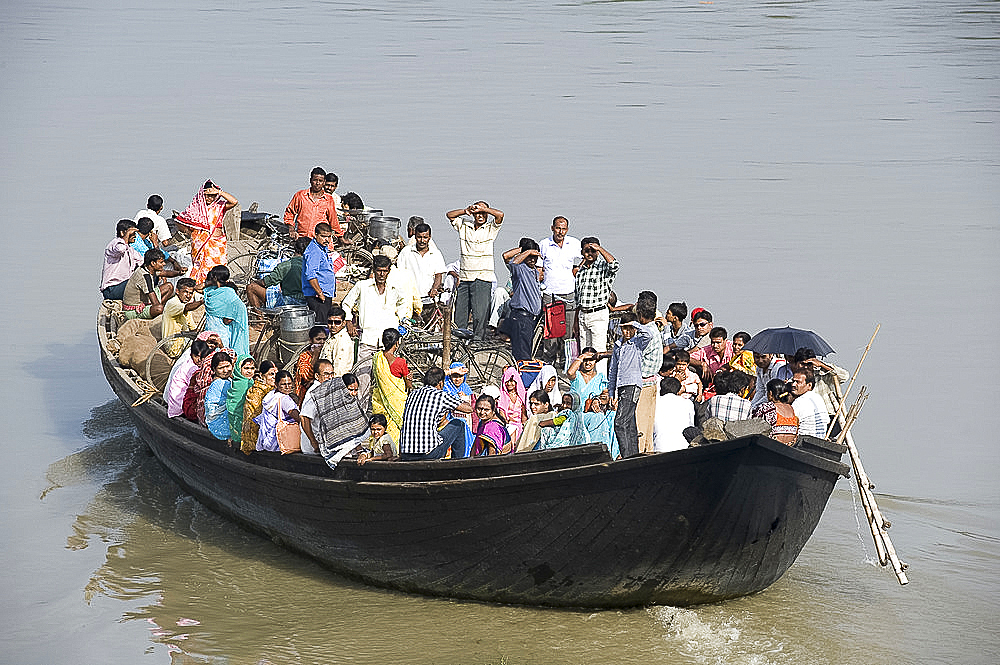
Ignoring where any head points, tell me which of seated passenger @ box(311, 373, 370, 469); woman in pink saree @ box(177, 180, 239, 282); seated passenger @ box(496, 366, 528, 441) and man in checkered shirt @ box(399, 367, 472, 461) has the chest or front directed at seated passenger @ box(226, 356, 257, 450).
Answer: the woman in pink saree

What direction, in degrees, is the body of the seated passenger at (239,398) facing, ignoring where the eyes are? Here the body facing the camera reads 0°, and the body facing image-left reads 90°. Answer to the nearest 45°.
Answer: approximately 315°

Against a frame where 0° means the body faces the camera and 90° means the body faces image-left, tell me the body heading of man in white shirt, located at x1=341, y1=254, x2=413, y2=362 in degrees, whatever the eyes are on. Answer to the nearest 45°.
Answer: approximately 0°

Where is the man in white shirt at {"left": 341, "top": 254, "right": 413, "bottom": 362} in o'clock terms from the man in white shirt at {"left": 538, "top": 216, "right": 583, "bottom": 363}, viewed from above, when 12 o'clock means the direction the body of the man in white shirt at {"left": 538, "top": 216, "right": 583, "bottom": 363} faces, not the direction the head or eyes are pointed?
the man in white shirt at {"left": 341, "top": 254, "right": 413, "bottom": 362} is roughly at 2 o'clock from the man in white shirt at {"left": 538, "top": 216, "right": 583, "bottom": 363}.
